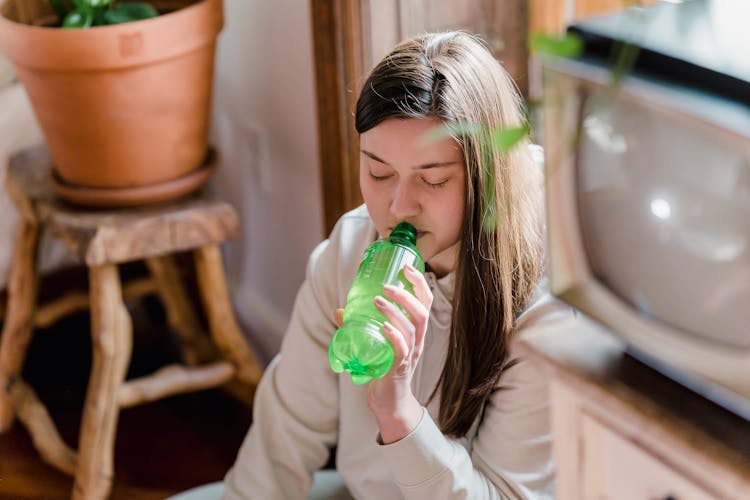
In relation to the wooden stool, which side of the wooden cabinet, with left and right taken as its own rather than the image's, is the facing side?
right

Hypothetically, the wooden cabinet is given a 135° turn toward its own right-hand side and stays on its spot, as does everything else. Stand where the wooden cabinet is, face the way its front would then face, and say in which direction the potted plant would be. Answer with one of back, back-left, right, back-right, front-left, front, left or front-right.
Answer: front-left

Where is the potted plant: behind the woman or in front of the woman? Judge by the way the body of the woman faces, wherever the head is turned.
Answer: behind

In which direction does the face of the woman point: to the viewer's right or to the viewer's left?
to the viewer's left

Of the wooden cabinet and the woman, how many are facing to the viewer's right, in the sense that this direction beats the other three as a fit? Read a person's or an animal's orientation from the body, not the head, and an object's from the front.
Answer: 0

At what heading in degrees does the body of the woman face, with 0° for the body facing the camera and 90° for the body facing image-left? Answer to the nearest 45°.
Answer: approximately 0°

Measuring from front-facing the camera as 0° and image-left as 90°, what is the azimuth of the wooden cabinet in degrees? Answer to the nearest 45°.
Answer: approximately 45°
